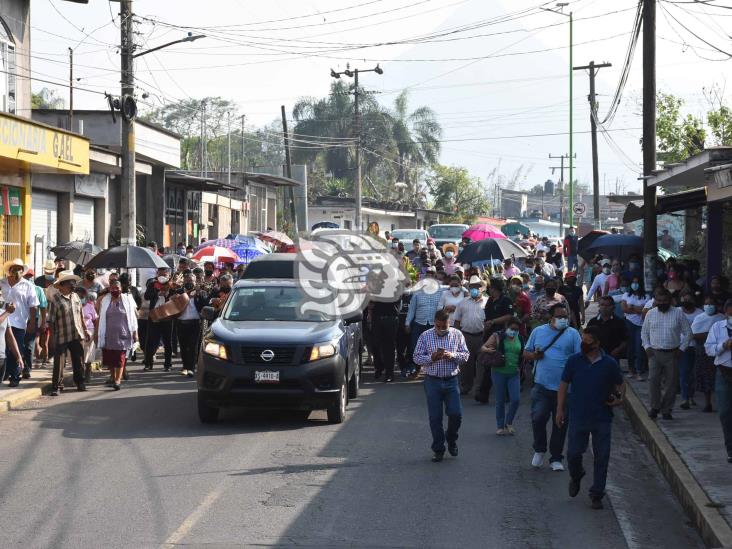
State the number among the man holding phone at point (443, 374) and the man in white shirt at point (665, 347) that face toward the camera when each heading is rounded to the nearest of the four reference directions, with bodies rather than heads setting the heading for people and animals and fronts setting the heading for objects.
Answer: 2

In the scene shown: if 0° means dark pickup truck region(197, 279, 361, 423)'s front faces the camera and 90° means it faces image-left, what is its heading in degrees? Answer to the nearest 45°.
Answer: approximately 0°

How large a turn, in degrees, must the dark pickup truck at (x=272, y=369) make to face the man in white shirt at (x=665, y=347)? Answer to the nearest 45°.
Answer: approximately 90° to its left

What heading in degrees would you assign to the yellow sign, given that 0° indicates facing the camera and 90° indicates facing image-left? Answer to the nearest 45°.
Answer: approximately 315°

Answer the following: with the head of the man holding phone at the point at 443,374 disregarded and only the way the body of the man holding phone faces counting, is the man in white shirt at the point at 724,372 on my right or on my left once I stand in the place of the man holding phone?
on my left

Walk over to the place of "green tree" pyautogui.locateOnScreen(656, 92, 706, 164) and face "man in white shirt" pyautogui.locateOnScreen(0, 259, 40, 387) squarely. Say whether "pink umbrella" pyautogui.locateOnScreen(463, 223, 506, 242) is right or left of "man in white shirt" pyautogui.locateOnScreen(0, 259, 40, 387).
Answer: right

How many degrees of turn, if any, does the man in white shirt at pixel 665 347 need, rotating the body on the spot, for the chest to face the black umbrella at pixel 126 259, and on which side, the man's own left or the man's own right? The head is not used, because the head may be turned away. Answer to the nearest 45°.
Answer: approximately 90° to the man's own right

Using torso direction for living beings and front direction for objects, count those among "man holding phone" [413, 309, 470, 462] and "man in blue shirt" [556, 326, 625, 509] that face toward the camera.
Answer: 2
